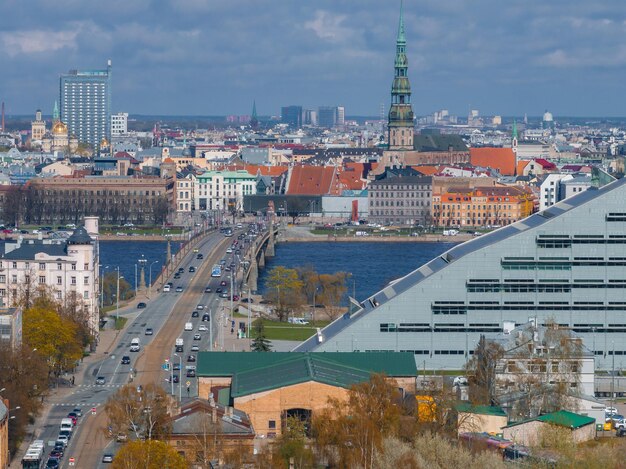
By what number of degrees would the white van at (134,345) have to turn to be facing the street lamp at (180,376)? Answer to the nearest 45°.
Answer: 0° — it already faces it

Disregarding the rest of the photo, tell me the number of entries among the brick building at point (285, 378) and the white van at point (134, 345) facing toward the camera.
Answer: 2

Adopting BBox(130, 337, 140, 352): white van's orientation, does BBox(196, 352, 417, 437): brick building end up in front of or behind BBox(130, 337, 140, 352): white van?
in front

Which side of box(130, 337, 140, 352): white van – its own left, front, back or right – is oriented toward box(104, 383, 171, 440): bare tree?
front

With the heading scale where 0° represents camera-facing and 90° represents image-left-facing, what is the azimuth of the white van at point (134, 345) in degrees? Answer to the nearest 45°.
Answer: approximately 0°

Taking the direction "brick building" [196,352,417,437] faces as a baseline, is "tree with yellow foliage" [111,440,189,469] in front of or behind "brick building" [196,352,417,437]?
in front

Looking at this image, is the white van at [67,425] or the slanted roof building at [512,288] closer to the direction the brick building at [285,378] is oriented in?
the white van
